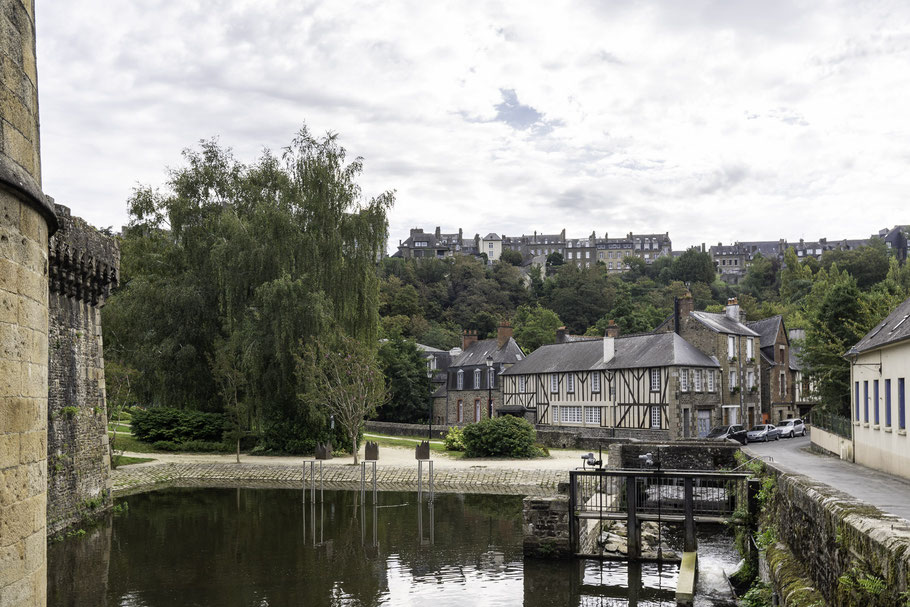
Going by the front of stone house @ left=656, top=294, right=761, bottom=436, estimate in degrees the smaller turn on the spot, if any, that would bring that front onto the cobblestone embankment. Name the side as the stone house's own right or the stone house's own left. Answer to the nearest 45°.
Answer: approximately 90° to the stone house's own right

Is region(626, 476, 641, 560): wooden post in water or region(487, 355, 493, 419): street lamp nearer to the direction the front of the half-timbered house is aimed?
the wooden post in water

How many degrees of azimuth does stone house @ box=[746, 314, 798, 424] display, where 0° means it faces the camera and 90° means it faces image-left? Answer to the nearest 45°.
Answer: approximately 315°

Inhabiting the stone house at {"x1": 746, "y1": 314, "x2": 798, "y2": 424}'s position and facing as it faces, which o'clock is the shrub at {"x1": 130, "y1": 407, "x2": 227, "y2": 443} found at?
The shrub is roughly at 3 o'clock from the stone house.

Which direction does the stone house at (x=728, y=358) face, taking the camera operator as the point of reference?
facing the viewer and to the right of the viewer

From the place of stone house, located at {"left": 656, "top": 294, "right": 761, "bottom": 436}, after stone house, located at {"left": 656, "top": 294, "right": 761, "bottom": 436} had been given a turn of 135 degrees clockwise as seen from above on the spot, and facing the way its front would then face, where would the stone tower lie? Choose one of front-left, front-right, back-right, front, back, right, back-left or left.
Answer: left

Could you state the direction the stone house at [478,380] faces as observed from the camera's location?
facing the viewer

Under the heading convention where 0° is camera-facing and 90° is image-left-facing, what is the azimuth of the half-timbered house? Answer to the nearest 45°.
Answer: approximately 45°

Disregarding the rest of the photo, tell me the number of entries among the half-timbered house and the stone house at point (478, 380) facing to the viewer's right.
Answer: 0

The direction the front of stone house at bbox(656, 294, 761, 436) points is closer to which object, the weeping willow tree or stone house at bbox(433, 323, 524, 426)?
the weeping willow tree

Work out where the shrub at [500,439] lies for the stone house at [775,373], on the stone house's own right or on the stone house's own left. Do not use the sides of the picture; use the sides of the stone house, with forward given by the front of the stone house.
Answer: on the stone house's own right

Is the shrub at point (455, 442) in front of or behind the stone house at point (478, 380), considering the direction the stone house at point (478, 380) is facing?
in front

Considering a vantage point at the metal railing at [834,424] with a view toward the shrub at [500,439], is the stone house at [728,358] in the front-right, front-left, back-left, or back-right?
front-right

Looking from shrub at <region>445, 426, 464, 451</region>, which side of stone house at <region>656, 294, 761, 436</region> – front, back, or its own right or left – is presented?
right

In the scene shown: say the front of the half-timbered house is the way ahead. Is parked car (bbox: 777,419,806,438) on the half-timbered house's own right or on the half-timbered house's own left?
on the half-timbered house's own left

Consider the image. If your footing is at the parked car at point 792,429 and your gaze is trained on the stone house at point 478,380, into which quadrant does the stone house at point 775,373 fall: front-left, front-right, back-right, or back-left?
front-right

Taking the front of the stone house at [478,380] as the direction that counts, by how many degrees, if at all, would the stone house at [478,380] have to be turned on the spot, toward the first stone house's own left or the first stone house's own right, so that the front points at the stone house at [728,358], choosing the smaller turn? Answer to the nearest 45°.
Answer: approximately 45° to the first stone house's own left
